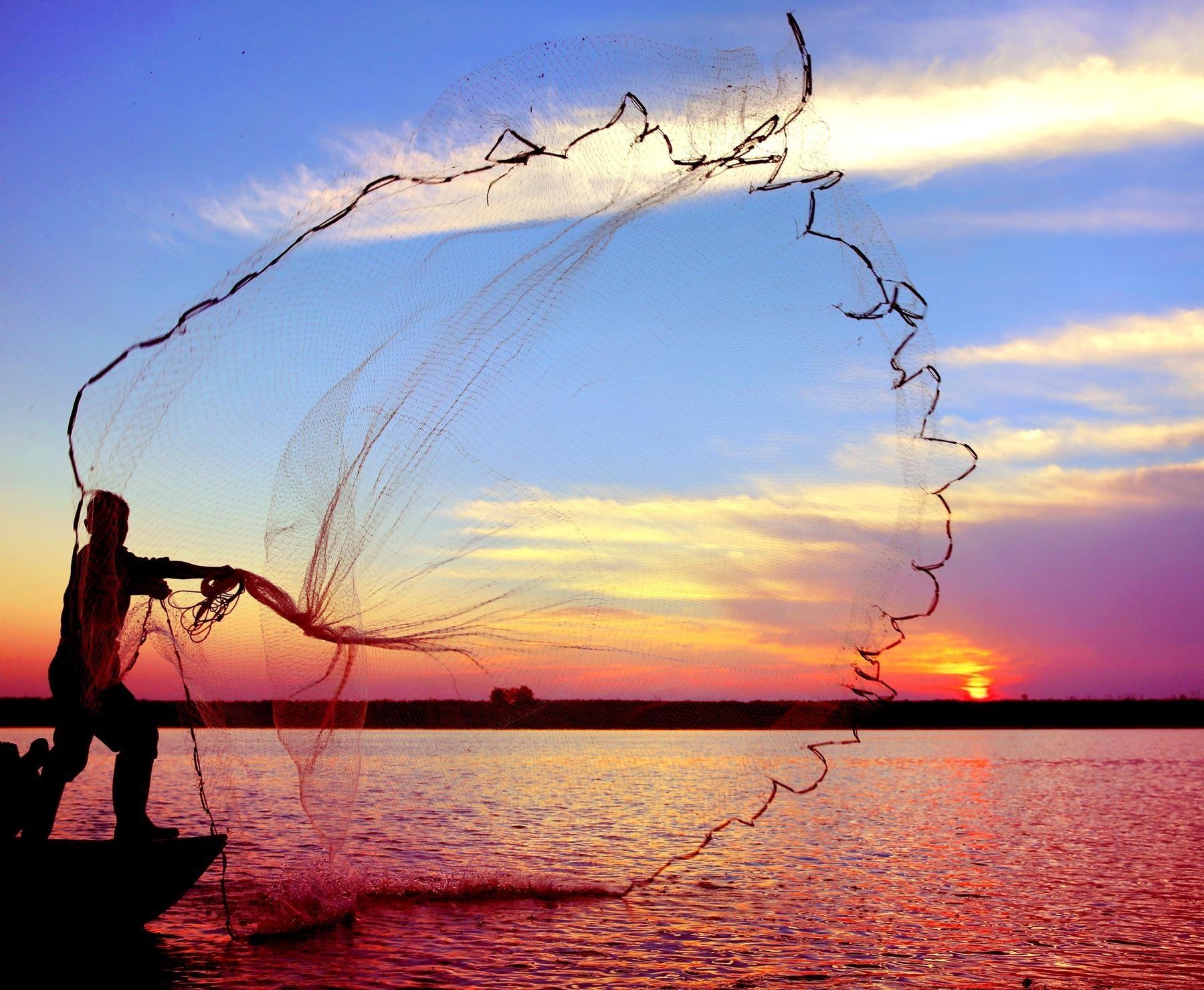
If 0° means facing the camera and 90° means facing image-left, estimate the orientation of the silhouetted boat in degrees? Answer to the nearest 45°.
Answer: approximately 270°

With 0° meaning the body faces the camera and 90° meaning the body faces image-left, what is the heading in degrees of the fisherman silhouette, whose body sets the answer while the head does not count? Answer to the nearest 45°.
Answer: approximately 270°
